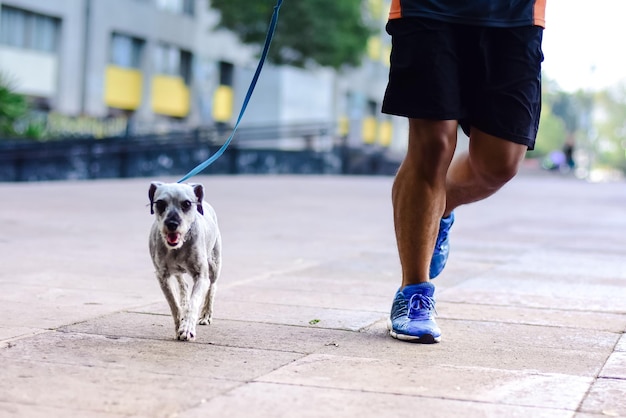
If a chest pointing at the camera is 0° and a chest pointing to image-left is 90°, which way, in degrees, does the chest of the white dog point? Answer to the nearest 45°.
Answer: approximately 0°

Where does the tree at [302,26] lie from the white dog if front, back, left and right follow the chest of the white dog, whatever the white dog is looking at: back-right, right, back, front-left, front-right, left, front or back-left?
back

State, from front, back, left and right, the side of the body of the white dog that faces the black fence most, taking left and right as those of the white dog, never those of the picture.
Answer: back

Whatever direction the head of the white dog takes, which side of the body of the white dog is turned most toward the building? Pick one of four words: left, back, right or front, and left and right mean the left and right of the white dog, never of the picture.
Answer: back

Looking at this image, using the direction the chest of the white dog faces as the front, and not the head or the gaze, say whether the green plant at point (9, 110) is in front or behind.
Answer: behind
